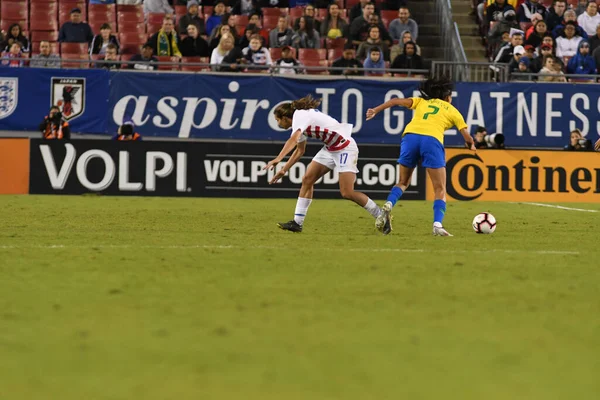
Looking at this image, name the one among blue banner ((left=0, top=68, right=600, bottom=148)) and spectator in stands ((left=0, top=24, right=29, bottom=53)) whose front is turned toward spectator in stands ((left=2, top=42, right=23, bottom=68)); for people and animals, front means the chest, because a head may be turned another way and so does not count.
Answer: spectator in stands ((left=0, top=24, right=29, bottom=53))

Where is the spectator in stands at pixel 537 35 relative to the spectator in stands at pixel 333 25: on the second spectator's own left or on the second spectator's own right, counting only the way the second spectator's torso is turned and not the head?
on the second spectator's own left

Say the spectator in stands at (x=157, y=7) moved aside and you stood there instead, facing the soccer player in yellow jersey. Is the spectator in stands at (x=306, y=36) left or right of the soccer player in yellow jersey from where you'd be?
left

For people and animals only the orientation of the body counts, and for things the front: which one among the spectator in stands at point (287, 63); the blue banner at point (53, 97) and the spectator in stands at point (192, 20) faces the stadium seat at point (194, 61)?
the spectator in stands at point (192, 20)

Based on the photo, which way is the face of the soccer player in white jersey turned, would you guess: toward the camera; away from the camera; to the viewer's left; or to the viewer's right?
to the viewer's left

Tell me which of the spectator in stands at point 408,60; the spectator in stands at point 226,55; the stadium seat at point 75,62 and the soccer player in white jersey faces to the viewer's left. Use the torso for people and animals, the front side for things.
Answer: the soccer player in white jersey
